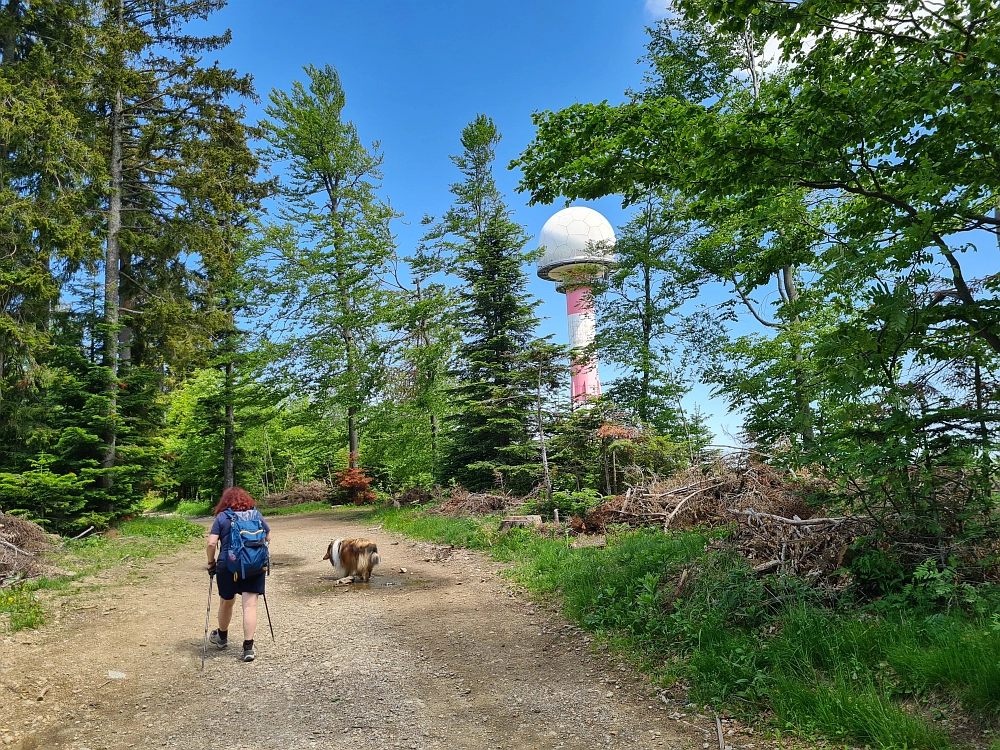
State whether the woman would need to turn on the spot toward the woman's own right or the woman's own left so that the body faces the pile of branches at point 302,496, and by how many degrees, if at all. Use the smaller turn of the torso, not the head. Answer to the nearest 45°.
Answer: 0° — they already face it

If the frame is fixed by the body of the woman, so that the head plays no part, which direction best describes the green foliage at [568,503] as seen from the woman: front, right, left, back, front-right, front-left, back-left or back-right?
front-right

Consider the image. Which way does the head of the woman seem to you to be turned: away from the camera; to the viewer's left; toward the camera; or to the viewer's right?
away from the camera

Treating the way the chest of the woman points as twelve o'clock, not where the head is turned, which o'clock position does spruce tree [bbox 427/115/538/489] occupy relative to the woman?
The spruce tree is roughly at 1 o'clock from the woman.

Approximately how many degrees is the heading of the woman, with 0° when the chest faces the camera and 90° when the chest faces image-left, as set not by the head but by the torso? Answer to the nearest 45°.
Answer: approximately 180°

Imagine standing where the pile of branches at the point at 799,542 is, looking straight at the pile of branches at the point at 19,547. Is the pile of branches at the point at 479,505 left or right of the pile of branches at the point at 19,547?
right
